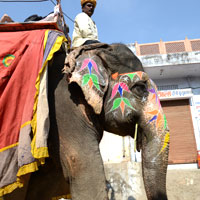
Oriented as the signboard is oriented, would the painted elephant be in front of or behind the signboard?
in front

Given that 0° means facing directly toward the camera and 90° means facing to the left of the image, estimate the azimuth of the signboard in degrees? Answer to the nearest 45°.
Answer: approximately 0°

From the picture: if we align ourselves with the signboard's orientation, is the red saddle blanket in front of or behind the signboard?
in front

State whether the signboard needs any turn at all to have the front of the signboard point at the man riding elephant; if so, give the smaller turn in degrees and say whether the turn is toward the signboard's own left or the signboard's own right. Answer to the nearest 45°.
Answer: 0° — it already faces them
